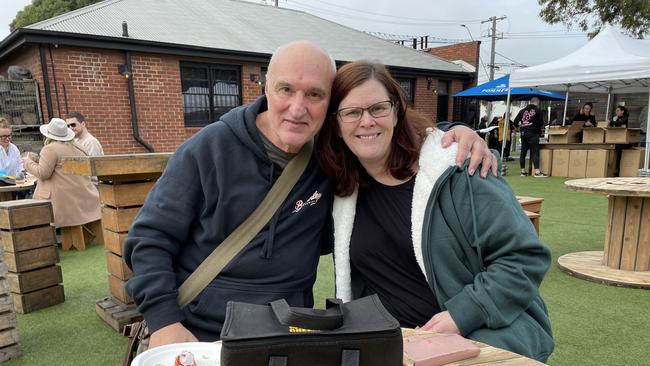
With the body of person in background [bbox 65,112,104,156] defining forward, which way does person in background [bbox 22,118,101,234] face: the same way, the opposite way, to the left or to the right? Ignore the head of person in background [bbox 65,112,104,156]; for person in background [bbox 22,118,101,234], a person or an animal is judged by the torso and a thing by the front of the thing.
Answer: to the right

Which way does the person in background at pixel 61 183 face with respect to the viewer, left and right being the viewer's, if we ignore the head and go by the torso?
facing away from the viewer and to the left of the viewer

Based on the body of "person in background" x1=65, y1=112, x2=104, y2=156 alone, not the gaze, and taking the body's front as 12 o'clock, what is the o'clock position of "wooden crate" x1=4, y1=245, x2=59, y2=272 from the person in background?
The wooden crate is roughly at 11 o'clock from the person in background.

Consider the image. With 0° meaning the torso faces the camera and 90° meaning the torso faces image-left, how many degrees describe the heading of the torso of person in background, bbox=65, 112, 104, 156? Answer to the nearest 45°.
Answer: approximately 45°

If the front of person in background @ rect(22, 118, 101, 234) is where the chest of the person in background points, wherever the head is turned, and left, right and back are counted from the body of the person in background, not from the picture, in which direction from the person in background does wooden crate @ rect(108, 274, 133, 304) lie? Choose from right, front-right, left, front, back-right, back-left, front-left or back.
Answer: back-left

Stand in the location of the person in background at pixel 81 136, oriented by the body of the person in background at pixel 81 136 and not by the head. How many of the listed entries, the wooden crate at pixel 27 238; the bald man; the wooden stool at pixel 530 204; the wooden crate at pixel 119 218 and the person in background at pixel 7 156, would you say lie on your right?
1

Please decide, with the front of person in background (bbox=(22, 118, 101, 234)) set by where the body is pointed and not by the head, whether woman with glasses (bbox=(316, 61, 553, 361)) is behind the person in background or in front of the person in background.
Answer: behind

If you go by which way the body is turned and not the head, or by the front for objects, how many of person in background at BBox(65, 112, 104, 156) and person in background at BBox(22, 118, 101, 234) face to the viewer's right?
0

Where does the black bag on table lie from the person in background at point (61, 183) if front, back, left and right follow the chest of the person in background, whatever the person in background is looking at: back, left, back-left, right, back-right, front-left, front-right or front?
back-left

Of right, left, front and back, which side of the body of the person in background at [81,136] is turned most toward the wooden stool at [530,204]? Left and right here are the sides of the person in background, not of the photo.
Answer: left

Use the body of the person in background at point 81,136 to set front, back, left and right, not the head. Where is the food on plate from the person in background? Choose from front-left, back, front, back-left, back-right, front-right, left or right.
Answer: front-left

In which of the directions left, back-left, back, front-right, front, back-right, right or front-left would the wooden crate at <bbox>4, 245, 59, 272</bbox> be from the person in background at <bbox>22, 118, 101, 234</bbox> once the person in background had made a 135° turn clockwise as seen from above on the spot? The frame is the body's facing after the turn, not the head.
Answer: right

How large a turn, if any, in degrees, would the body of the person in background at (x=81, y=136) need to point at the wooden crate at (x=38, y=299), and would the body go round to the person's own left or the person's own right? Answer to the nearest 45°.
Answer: approximately 45° to the person's own left
